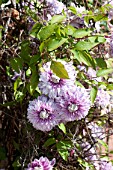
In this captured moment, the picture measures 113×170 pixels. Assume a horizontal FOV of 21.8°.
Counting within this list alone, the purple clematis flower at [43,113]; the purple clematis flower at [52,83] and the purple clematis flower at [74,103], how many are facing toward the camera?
3

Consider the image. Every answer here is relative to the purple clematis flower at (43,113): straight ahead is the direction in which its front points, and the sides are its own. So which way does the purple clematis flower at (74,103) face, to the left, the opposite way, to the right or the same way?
the same way

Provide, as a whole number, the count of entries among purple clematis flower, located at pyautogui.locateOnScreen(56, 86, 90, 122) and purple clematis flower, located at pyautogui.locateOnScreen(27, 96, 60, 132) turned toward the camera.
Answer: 2

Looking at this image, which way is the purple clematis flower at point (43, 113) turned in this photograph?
toward the camera

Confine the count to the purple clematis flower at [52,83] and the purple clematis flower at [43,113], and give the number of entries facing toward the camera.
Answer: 2

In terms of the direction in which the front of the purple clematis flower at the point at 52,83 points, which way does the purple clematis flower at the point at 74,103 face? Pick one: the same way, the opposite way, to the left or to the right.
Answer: the same way

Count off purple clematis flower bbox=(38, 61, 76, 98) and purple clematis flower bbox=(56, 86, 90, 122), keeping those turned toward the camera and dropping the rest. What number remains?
2

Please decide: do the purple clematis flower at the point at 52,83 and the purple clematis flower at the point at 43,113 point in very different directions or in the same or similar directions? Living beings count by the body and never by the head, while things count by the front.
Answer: same or similar directions
